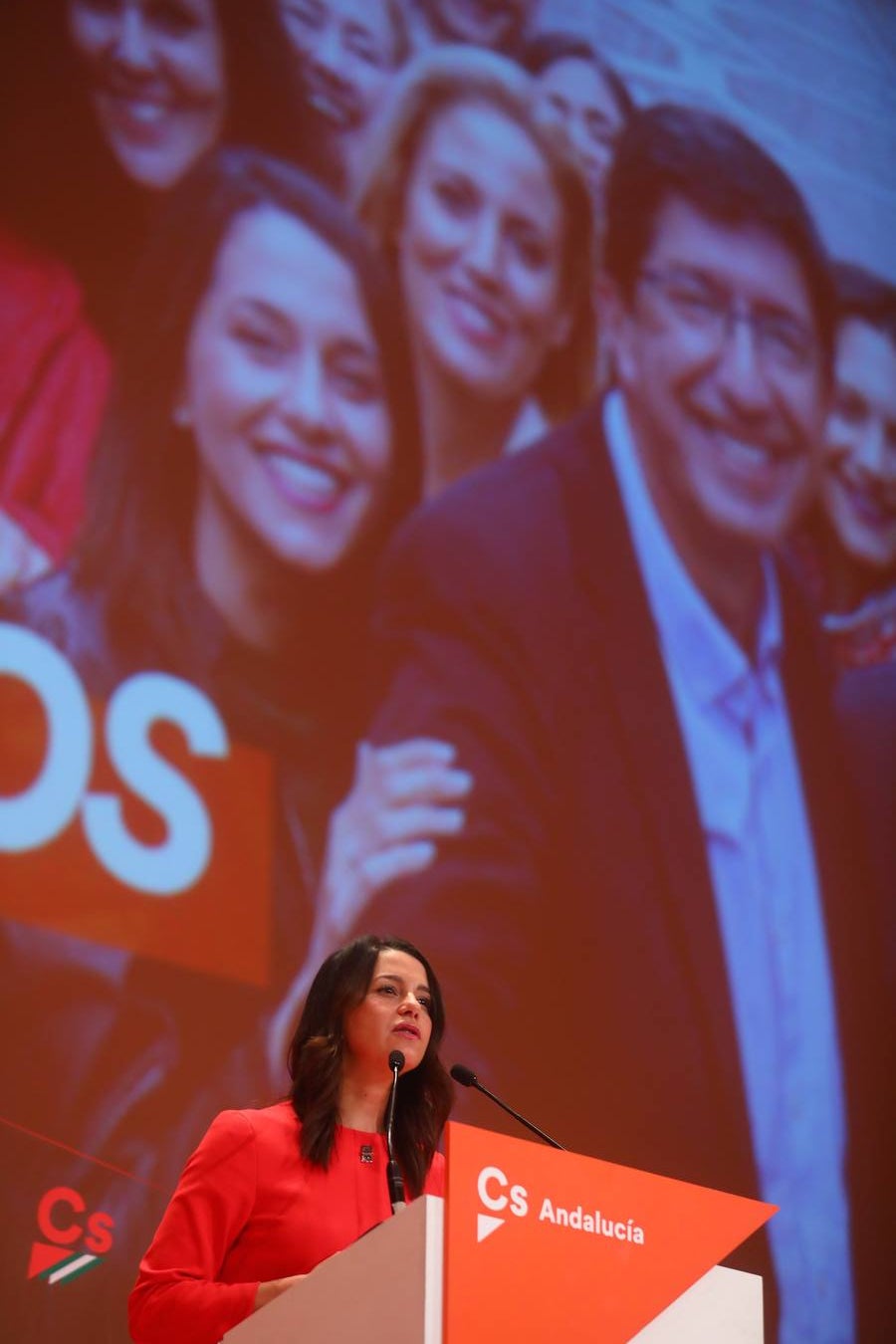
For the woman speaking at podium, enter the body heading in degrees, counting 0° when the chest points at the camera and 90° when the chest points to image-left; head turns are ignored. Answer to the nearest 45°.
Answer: approximately 315°
